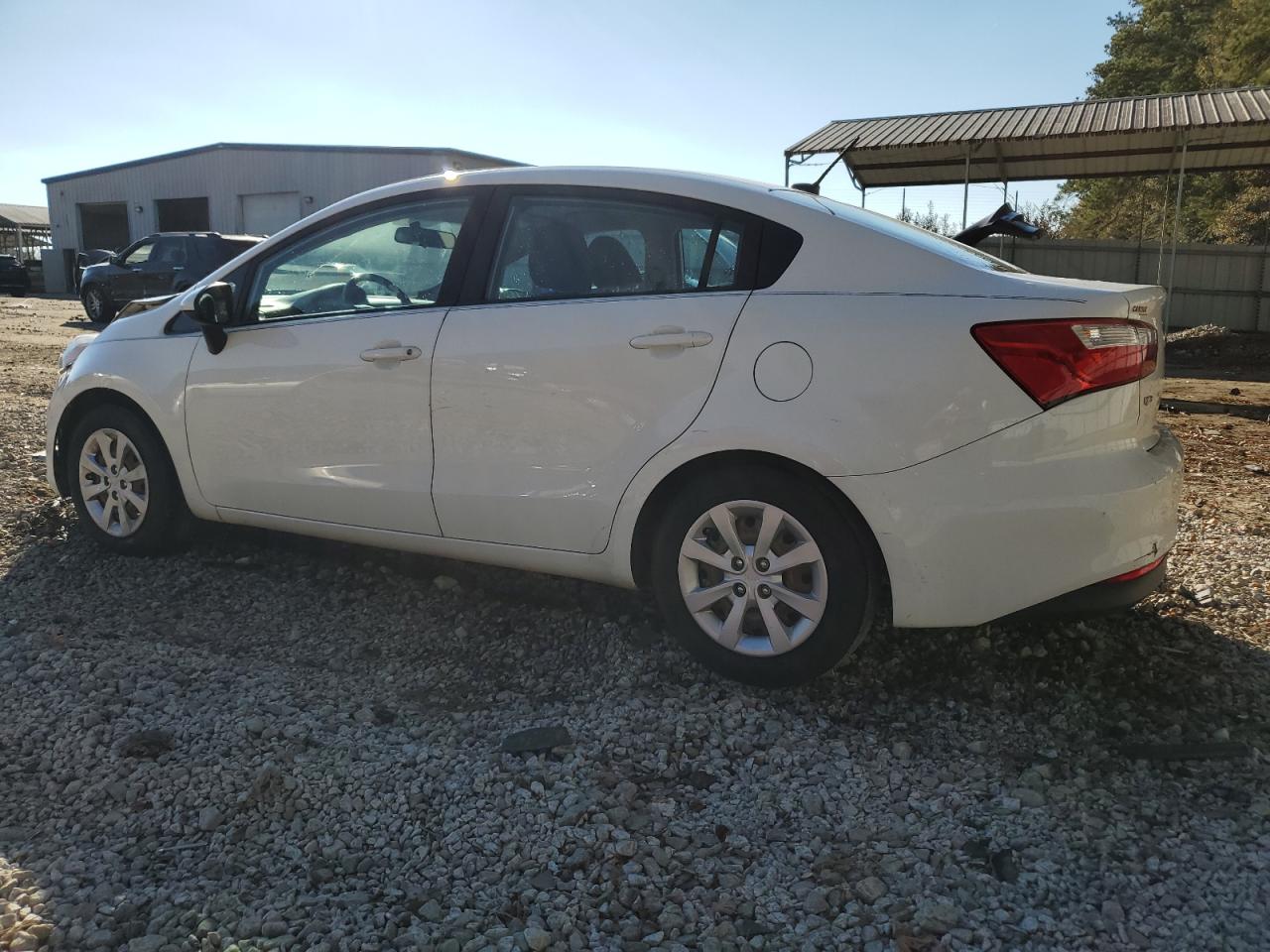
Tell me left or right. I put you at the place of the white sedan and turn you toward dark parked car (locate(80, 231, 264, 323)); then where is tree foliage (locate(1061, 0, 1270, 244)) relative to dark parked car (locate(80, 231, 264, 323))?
right

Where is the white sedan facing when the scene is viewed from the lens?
facing away from the viewer and to the left of the viewer

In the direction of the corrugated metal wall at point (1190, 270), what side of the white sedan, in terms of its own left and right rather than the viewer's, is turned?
right

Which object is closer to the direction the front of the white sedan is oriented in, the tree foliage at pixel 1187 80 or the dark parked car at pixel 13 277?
the dark parked car

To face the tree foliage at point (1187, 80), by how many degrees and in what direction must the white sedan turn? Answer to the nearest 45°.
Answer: approximately 90° to its right

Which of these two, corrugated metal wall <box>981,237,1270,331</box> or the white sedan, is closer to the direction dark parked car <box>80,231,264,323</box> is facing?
the white sedan

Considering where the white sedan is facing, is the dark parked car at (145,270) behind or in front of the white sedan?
in front

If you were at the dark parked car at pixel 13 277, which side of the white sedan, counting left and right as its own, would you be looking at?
front

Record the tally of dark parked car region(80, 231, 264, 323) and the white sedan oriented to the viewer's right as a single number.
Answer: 0

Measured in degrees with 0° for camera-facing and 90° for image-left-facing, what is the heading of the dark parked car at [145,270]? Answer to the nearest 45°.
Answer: approximately 45°
